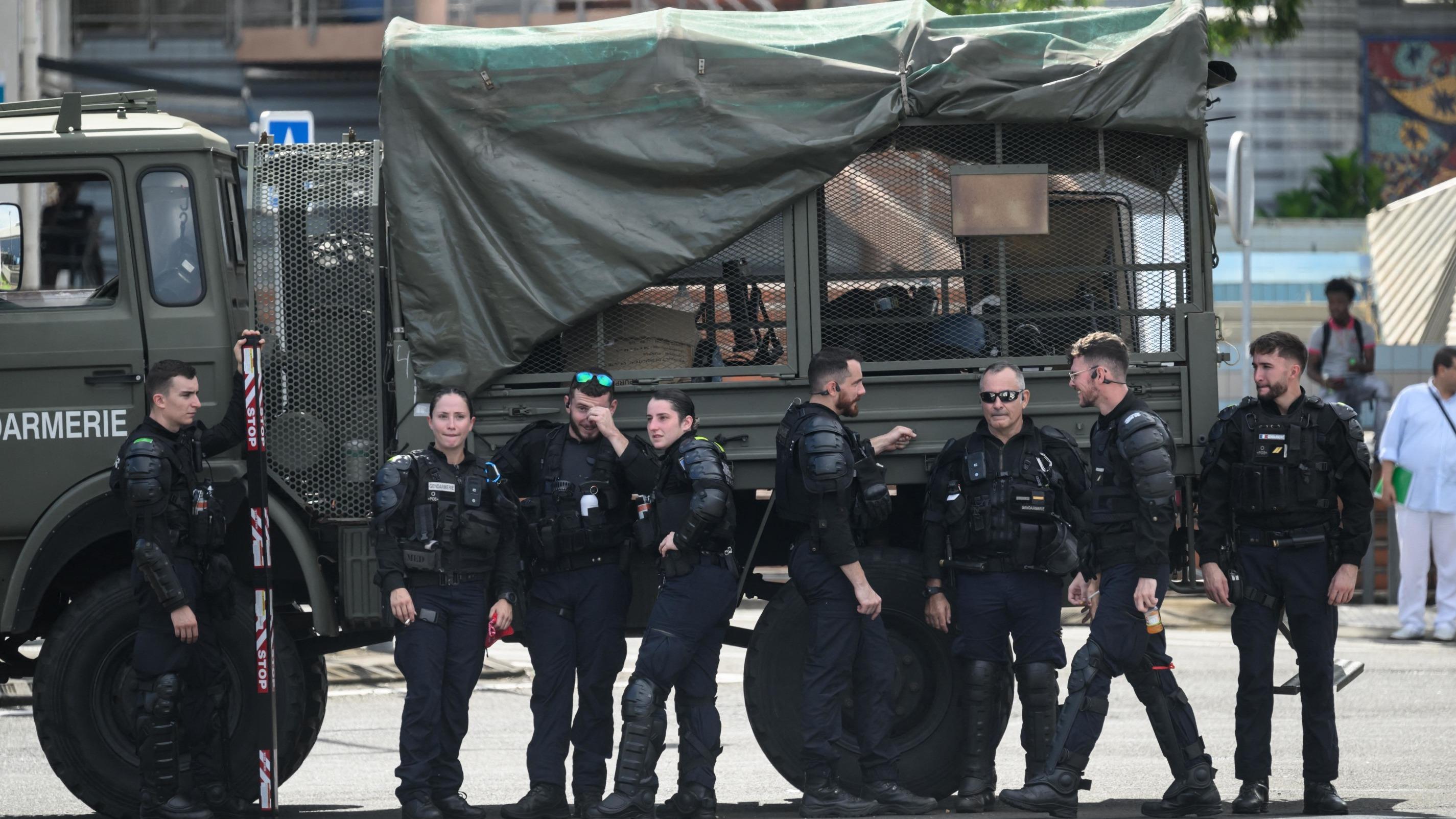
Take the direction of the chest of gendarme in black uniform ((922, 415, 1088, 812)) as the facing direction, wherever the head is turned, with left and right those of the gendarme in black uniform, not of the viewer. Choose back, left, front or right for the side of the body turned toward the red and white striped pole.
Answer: right

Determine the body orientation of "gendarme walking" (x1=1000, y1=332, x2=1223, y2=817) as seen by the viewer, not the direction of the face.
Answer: to the viewer's left

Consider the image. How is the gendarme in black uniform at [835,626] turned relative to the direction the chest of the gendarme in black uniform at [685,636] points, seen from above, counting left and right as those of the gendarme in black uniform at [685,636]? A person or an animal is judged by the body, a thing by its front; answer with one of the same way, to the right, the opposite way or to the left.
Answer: the opposite way

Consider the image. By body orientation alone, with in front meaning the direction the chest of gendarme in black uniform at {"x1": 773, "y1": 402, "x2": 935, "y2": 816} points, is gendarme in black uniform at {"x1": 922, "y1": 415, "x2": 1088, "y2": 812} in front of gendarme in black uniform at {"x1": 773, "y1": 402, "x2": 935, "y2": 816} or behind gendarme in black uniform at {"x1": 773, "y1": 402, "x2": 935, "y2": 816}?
in front

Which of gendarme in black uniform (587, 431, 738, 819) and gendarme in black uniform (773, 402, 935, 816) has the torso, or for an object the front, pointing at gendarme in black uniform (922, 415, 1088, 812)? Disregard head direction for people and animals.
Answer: gendarme in black uniform (773, 402, 935, 816)

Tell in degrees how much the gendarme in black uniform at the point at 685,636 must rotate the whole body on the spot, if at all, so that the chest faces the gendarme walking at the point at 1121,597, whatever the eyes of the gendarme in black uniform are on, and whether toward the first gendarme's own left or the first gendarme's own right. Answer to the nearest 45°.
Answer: approximately 180°

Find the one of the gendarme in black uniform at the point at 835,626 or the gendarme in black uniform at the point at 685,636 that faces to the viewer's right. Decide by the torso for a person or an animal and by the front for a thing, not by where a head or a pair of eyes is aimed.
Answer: the gendarme in black uniform at the point at 835,626

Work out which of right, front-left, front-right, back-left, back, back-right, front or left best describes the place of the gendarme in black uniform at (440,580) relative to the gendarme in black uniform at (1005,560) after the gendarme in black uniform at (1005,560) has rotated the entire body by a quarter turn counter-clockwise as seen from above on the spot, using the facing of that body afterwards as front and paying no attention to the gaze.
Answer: back

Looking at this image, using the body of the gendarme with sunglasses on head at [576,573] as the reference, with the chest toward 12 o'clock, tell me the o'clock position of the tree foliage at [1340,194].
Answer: The tree foliage is roughly at 7 o'clock from the gendarme with sunglasses on head.

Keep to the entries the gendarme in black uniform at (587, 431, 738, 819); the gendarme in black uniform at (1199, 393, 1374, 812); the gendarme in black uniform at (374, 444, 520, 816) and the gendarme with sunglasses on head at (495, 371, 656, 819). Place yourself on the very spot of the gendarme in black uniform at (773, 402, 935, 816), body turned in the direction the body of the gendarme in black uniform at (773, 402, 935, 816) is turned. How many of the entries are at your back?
3

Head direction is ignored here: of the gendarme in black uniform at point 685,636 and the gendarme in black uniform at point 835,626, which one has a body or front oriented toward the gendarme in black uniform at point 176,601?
the gendarme in black uniform at point 685,636

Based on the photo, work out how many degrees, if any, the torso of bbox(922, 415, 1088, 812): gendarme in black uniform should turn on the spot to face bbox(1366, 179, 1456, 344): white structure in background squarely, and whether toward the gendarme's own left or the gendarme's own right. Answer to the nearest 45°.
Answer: approximately 180°

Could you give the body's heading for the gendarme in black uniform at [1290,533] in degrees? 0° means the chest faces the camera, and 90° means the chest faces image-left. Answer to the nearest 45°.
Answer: approximately 0°

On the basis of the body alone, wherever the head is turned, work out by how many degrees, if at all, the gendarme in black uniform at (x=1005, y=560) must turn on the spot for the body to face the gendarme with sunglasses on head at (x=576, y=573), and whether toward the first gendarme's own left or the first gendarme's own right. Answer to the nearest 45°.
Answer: approximately 90° to the first gendarme's own right

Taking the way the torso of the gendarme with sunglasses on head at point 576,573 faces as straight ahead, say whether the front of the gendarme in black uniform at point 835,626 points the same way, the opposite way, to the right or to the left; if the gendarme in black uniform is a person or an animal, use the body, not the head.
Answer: to the left

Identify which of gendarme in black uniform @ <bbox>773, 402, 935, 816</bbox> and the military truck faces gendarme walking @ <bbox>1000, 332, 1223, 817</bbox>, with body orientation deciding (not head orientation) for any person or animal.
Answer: the gendarme in black uniform

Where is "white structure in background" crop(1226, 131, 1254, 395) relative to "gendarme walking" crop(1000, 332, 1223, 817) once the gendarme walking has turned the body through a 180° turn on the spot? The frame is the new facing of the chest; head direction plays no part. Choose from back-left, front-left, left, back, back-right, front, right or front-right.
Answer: left

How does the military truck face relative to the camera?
to the viewer's left
